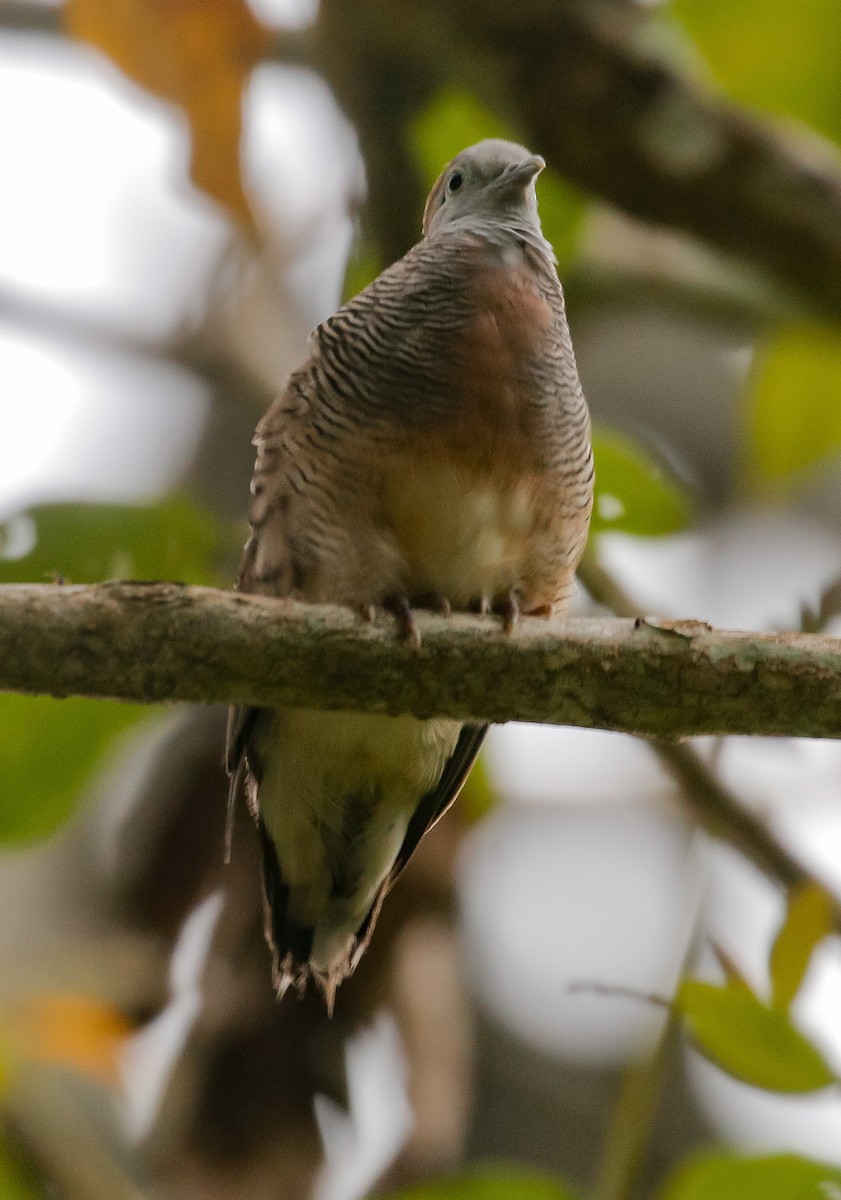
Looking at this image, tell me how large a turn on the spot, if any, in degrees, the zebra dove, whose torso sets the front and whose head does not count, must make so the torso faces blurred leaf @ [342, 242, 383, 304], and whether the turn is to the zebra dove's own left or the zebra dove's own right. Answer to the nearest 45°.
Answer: approximately 135° to the zebra dove's own left

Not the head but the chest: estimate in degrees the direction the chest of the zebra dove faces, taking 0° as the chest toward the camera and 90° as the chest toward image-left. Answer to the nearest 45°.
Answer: approximately 315°

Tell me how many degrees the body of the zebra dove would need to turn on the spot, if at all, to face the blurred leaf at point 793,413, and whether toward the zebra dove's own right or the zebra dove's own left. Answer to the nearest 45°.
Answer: approximately 90° to the zebra dove's own left
